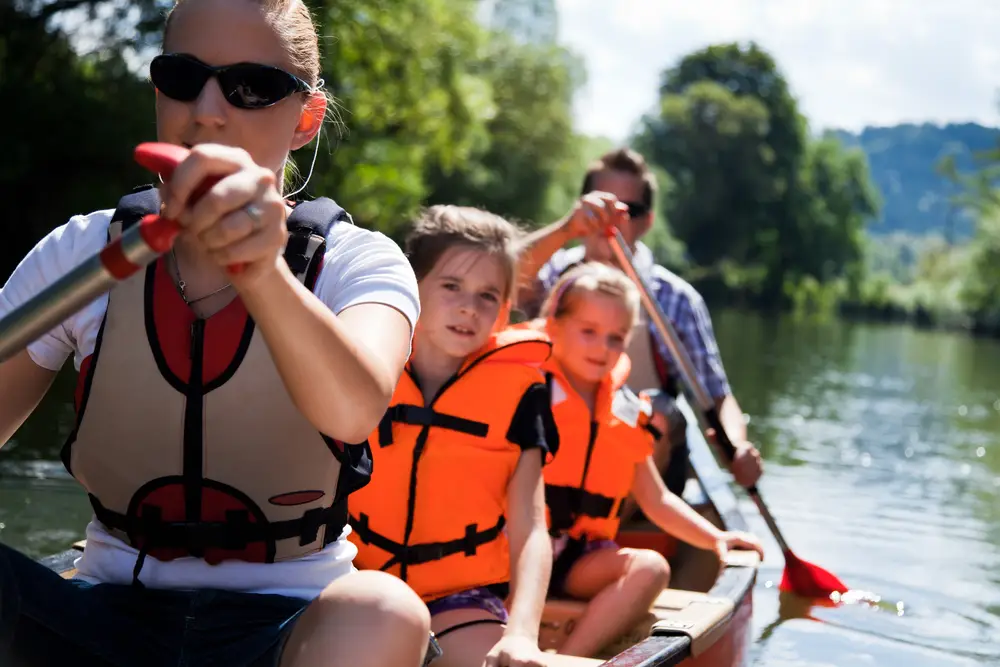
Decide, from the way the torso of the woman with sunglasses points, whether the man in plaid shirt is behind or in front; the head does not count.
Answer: behind

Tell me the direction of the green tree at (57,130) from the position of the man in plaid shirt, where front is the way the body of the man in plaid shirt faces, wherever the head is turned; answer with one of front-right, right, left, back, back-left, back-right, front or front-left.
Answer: back-right

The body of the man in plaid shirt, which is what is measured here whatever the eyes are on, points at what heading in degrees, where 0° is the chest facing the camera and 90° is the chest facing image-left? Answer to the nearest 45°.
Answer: approximately 0°

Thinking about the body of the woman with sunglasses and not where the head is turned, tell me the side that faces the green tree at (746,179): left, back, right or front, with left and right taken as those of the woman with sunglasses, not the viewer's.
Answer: back

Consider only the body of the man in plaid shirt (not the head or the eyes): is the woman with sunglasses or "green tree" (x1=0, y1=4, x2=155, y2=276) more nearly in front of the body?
the woman with sunglasses

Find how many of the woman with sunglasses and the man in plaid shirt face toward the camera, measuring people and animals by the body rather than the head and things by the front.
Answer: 2

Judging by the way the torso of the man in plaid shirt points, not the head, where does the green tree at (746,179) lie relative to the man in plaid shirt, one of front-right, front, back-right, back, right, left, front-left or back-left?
back

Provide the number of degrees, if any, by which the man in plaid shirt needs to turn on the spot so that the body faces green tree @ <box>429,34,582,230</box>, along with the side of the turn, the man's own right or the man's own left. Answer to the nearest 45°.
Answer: approximately 180°
